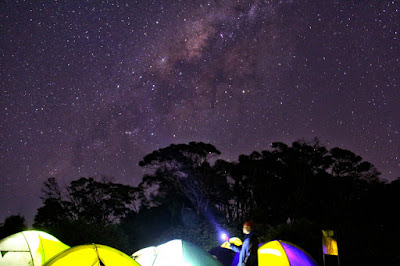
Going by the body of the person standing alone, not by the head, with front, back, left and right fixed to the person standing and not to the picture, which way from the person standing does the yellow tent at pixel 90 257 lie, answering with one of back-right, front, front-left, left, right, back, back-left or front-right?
front

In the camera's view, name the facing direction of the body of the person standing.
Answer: to the viewer's left

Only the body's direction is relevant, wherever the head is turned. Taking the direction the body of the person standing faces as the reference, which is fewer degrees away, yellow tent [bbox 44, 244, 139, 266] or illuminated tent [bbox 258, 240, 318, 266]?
the yellow tent

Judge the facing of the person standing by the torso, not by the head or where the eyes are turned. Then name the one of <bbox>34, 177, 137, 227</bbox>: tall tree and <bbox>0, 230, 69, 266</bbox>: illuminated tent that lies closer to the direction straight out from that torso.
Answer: the illuminated tent

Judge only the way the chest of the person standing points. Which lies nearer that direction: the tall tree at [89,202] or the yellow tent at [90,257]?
the yellow tent

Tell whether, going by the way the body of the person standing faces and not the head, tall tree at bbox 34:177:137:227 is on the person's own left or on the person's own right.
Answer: on the person's own right
